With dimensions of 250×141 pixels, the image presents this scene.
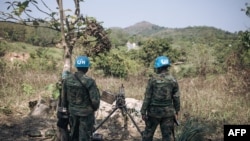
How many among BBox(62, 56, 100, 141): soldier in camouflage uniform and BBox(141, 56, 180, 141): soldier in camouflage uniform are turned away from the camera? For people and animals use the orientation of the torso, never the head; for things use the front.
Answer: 2

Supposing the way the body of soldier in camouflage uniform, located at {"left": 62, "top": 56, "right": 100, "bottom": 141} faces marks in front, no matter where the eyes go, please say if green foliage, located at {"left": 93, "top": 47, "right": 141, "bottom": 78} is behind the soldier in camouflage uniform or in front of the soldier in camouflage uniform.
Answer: in front

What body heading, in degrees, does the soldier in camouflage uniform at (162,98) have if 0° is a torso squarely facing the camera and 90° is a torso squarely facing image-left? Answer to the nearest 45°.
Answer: approximately 180°

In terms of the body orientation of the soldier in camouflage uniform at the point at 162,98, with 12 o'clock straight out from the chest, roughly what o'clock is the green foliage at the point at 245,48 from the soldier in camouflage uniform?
The green foliage is roughly at 1 o'clock from the soldier in camouflage uniform.

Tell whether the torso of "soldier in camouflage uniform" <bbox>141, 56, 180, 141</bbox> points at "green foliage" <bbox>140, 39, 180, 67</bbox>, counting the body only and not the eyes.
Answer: yes

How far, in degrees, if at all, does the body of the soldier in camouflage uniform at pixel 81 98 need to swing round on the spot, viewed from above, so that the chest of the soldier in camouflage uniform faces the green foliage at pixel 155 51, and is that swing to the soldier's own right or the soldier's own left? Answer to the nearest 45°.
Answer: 0° — they already face it

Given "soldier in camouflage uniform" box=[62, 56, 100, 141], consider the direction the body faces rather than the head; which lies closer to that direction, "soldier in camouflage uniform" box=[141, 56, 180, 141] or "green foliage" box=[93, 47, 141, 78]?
the green foliage

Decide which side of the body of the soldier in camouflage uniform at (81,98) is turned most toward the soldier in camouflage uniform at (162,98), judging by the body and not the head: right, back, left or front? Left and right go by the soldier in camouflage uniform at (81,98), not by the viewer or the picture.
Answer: right

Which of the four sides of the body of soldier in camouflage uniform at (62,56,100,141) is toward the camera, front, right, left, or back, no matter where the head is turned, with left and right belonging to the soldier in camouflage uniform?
back
